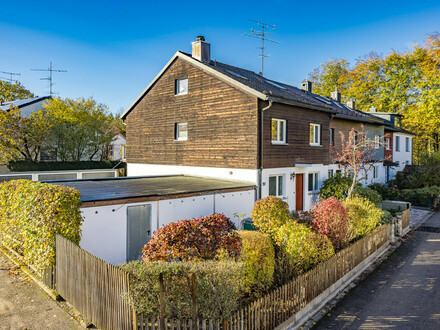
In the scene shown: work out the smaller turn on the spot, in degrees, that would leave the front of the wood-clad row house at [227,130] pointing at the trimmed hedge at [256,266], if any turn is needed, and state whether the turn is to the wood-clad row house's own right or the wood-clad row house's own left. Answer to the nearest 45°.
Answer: approximately 45° to the wood-clad row house's own right

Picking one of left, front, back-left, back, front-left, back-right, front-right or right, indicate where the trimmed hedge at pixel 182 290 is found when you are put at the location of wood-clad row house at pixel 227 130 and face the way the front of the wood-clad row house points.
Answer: front-right

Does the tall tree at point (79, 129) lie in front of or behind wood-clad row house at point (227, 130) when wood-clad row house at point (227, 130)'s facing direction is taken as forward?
behind

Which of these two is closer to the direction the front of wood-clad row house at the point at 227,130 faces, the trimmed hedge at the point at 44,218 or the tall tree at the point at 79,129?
the trimmed hedge

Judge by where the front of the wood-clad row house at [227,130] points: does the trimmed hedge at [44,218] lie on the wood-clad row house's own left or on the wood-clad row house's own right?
on the wood-clad row house's own right

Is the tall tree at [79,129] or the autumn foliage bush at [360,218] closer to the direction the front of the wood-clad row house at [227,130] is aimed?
the autumn foliage bush

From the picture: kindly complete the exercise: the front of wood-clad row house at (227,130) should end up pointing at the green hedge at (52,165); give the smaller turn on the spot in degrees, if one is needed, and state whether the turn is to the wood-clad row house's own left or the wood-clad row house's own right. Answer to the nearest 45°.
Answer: approximately 180°

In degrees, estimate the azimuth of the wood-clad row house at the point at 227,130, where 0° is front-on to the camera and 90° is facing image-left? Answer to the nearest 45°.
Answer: approximately 315°

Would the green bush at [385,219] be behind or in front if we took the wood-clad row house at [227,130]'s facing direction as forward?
in front

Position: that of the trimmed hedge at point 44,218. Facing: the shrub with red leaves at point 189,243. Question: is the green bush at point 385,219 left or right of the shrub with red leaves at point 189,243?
left

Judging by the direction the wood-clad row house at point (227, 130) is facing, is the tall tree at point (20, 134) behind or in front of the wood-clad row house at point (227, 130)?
behind

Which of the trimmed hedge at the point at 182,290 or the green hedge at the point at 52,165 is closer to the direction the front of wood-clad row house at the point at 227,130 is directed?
the trimmed hedge

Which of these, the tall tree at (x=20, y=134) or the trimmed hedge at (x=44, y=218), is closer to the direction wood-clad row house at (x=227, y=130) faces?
the trimmed hedge

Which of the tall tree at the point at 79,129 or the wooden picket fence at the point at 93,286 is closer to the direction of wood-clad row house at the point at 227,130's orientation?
the wooden picket fence

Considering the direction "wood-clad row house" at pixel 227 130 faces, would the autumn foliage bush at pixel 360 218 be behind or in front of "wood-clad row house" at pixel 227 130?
in front
